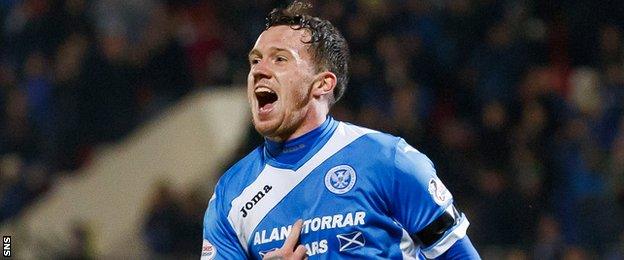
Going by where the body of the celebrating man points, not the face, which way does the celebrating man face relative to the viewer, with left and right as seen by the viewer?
facing the viewer and to the left of the viewer

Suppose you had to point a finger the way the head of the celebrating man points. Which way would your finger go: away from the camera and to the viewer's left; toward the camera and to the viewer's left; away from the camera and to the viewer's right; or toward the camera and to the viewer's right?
toward the camera and to the viewer's left
